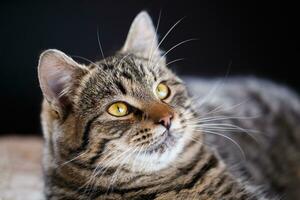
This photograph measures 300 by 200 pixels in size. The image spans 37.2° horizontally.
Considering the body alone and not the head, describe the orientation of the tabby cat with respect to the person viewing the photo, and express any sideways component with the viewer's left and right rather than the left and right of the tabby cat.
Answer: facing the viewer and to the left of the viewer
